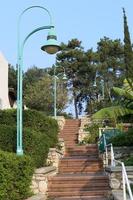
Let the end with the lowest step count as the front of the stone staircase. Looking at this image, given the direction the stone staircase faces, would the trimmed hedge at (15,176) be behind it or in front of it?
in front

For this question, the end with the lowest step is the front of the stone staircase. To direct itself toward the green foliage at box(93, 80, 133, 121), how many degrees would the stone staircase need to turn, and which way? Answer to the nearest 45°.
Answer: approximately 135° to its left

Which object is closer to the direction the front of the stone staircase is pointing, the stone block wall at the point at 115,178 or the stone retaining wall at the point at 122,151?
the stone block wall

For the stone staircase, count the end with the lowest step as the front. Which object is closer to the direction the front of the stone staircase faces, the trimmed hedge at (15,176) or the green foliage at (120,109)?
the trimmed hedge

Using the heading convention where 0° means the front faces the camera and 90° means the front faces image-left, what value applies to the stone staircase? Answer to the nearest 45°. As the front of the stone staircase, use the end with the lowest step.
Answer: approximately 0°

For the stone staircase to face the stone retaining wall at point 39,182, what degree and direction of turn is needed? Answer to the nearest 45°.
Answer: approximately 45° to its right

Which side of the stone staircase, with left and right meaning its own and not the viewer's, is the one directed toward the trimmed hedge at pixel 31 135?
right

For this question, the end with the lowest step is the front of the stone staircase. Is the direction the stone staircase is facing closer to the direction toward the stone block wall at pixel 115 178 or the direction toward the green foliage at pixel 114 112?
the stone block wall

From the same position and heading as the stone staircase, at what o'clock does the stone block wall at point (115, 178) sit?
The stone block wall is roughly at 11 o'clock from the stone staircase.
